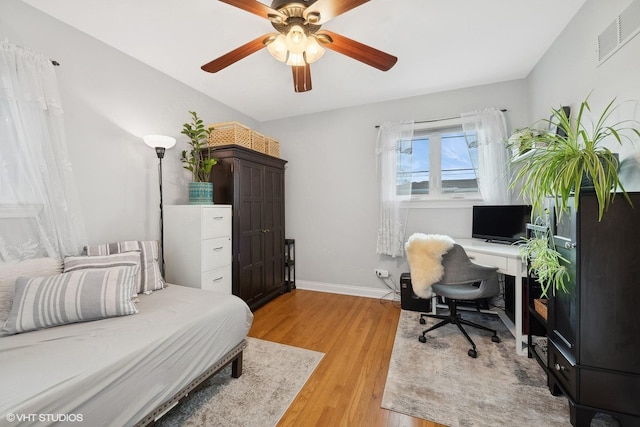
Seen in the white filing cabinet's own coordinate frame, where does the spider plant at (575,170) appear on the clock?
The spider plant is roughly at 12 o'clock from the white filing cabinet.

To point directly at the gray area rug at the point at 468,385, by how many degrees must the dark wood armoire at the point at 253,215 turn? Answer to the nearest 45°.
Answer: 0° — it already faces it

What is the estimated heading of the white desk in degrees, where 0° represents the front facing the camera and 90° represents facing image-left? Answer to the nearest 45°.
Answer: approximately 45°

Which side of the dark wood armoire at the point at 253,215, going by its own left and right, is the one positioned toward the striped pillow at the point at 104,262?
right

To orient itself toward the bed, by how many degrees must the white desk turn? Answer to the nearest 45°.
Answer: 0° — it already faces it

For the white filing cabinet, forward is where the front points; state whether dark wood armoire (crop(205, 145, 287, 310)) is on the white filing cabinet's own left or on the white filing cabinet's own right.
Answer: on the white filing cabinet's own left

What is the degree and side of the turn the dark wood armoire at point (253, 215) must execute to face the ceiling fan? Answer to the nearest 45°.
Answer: approximately 45° to its right

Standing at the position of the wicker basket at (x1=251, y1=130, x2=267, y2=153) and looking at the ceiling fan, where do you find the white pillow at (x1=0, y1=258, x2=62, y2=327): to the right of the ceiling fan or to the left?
right

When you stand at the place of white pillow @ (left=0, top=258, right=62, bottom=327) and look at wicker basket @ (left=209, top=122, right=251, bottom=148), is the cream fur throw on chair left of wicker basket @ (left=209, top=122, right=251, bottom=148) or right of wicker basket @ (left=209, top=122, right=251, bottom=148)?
right
